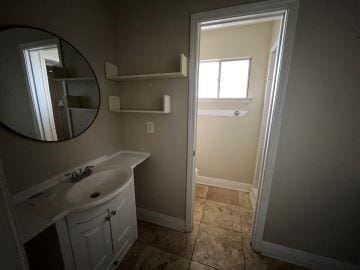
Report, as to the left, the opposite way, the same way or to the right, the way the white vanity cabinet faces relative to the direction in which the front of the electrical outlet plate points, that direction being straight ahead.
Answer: to the left

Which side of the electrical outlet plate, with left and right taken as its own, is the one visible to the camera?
front

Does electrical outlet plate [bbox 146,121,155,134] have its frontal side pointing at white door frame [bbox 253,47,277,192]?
no

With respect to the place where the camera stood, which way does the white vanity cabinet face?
facing the viewer and to the right of the viewer

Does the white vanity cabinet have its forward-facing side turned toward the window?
no

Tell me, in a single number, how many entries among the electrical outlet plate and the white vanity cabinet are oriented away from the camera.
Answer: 0

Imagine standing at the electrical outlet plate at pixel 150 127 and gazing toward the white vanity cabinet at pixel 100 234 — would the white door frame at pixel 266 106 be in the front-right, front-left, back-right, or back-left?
back-left
